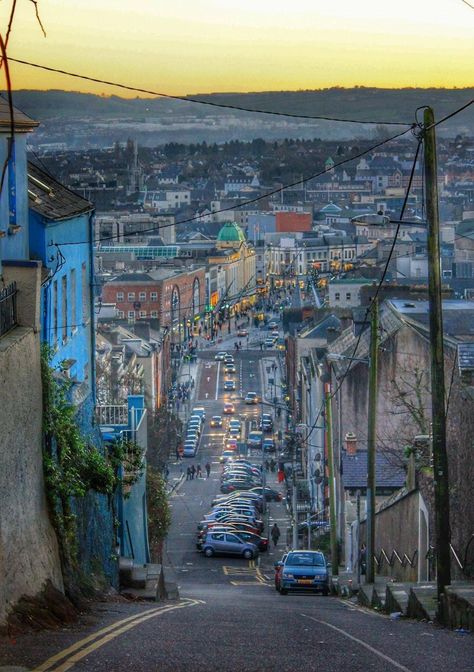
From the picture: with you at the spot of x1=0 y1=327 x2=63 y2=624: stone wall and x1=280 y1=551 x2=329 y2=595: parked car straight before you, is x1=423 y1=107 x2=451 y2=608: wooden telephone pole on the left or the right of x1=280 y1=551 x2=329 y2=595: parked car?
right

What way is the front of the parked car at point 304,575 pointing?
toward the camera

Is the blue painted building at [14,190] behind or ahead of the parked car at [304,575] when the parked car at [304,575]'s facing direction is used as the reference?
ahead

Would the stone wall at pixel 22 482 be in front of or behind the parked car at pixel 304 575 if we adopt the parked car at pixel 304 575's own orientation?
in front
